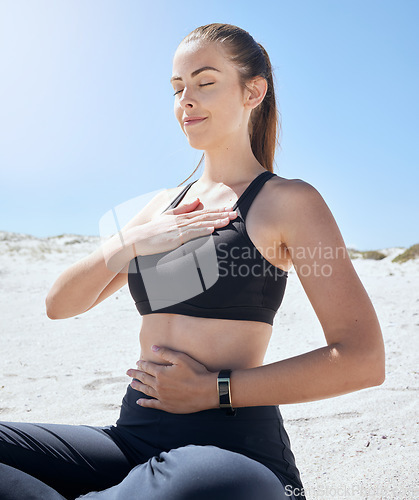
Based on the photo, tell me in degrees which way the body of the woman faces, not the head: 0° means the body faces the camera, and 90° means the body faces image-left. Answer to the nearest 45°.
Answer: approximately 45°
